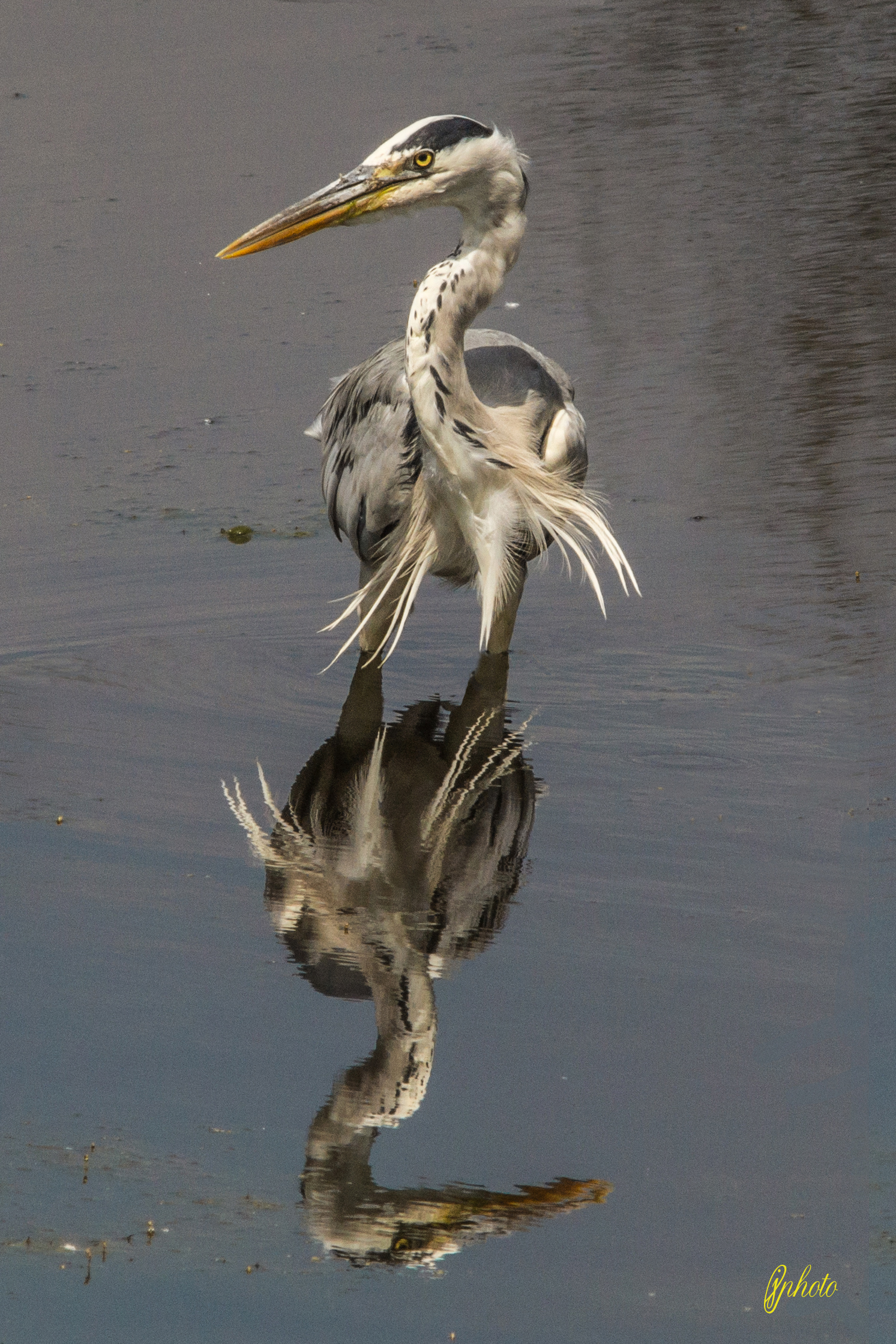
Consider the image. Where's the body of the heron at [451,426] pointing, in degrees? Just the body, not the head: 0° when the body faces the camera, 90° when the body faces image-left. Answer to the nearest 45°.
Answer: approximately 0°
